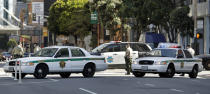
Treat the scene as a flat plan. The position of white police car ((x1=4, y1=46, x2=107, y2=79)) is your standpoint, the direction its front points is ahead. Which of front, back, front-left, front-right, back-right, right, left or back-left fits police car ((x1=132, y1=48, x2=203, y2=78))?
back-left

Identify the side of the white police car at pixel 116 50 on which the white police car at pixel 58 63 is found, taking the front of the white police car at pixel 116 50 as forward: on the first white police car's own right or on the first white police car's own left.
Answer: on the first white police car's own left

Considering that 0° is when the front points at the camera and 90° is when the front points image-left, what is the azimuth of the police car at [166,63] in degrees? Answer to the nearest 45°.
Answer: approximately 45°

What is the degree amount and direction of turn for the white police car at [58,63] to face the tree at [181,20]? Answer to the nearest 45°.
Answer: approximately 180°

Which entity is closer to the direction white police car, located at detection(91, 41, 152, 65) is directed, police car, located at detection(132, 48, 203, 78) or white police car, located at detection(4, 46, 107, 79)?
the white police car

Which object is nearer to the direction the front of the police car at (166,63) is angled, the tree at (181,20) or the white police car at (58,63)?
the white police car

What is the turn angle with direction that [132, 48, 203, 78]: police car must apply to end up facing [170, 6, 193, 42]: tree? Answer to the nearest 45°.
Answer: approximately 135° to its right

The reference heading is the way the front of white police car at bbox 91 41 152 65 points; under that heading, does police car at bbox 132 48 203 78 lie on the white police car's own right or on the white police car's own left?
on the white police car's own left

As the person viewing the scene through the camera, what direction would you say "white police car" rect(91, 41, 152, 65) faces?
facing to the left of the viewer
